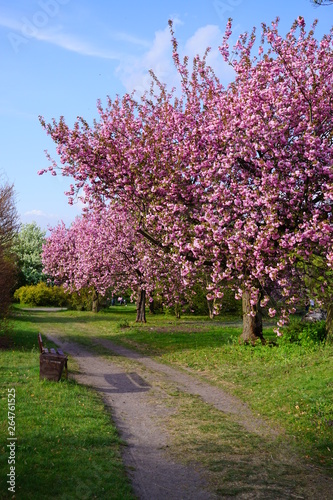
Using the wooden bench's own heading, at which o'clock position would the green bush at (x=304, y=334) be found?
The green bush is roughly at 11 o'clock from the wooden bench.

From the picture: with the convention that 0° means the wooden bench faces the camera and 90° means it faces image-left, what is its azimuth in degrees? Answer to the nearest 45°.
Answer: approximately 270°
